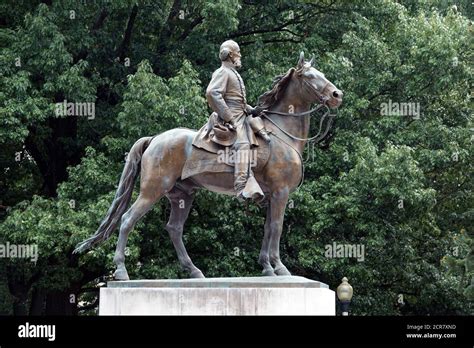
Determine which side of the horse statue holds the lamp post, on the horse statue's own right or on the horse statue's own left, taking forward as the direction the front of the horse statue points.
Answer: on the horse statue's own left

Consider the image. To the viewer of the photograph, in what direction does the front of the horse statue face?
facing to the right of the viewer
